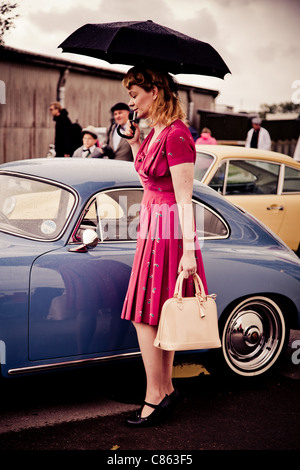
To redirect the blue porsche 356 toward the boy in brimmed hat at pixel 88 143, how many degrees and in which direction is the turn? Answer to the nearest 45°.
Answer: approximately 135° to its right

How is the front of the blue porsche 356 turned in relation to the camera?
facing the viewer and to the left of the viewer

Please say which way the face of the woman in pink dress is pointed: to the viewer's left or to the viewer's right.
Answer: to the viewer's left

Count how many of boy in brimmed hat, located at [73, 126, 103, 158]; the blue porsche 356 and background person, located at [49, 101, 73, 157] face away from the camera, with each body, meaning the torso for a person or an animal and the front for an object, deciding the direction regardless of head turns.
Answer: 0

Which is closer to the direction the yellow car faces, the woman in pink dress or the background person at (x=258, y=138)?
the woman in pink dress

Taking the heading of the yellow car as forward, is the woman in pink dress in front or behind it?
in front

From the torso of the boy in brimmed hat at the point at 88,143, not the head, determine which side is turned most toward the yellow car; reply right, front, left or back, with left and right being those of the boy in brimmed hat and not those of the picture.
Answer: left

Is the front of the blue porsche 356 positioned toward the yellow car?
no

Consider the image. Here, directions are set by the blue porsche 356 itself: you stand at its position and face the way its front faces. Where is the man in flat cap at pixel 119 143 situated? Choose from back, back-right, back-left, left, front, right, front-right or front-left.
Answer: back-right

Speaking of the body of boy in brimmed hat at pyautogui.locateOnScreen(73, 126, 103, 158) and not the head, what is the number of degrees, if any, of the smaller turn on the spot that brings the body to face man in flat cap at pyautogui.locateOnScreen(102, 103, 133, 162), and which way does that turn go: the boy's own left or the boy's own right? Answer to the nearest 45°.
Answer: approximately 90° to the boy's own left
